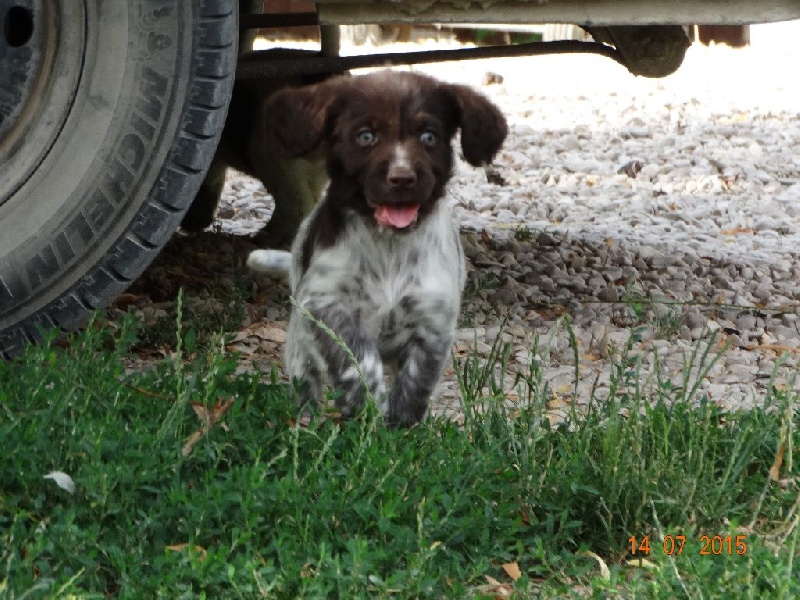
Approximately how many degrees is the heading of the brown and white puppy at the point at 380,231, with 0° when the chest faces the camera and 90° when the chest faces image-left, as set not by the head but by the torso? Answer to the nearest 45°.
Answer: approximately 0°

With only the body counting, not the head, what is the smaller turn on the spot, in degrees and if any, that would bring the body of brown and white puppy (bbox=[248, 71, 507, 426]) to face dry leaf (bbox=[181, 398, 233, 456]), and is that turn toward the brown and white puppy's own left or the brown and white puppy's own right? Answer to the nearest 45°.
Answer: approximately 45° to the brown and white puppy's own right

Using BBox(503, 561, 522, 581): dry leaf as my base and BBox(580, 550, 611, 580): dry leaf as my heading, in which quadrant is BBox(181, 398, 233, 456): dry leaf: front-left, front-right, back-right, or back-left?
back-left

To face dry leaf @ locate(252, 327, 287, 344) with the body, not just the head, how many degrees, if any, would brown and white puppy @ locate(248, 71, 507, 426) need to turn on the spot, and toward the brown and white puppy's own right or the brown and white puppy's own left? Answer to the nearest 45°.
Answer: approximately 135° to the brown and white puppy's own right

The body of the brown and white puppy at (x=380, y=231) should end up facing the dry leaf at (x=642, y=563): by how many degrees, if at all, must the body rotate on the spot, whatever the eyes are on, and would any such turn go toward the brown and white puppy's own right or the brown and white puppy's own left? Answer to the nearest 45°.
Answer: approximately 45° to the brown and white puppy's own left

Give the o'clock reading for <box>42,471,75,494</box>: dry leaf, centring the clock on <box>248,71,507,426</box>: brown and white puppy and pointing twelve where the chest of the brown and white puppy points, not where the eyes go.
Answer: The dry leaf is roughly at 1 o'clock from the brown and white puppy.

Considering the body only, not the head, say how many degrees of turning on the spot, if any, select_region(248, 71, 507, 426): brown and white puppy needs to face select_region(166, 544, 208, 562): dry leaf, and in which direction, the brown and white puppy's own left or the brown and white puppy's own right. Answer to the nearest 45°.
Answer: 0° — it already faces it

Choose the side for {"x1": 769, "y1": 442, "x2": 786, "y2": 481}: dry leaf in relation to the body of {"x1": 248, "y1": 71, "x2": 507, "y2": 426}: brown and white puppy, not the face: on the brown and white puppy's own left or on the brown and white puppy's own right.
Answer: on the brown and white puppy's own left
